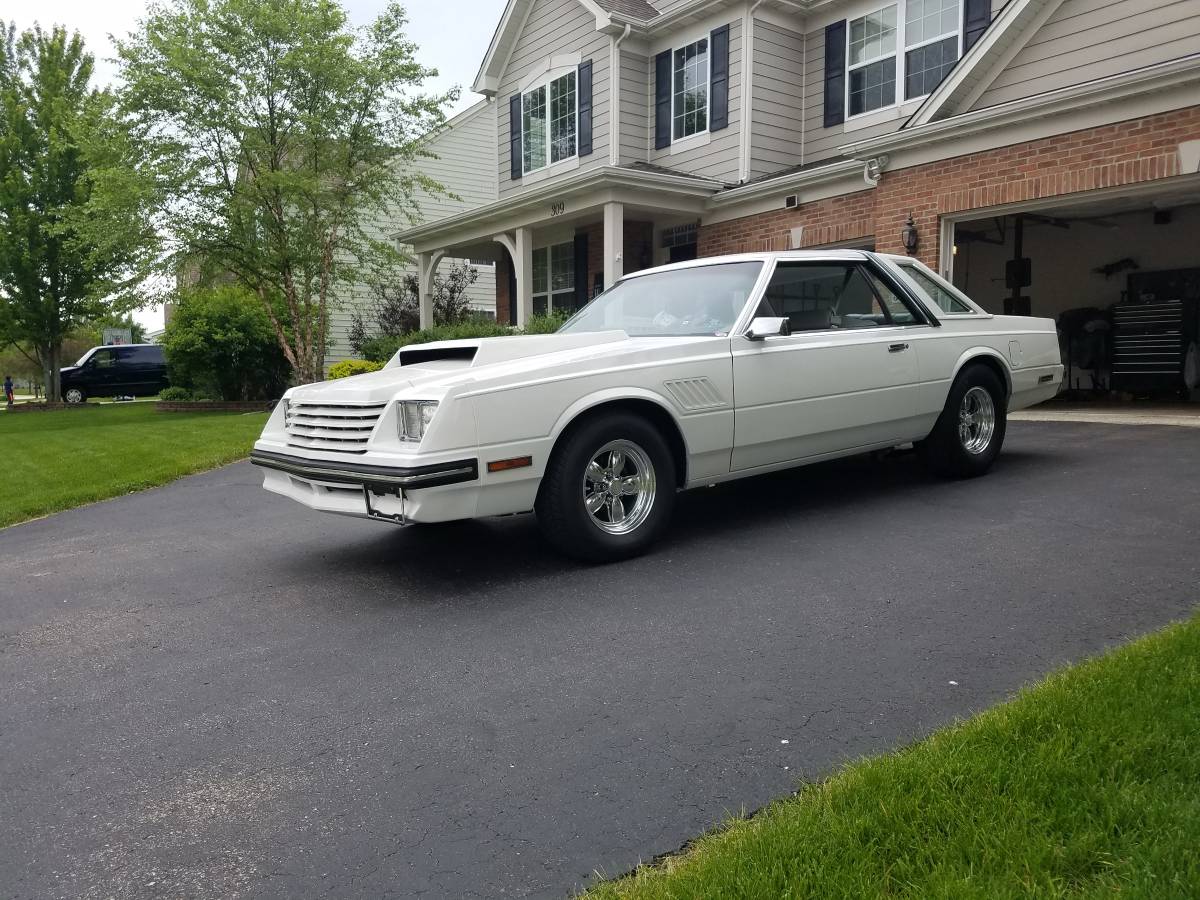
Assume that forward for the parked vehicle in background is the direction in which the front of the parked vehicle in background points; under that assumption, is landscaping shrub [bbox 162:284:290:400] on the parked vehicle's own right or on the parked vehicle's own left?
on the parked vehicle's own left

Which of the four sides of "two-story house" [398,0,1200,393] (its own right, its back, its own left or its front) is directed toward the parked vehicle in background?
right

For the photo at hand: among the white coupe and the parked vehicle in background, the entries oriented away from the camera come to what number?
0

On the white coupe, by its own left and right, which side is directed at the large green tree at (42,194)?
right

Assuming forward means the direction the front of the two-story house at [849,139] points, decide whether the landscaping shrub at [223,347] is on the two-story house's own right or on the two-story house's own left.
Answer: on the two-story house's own right

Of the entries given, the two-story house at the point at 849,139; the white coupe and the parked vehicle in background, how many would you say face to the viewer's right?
0

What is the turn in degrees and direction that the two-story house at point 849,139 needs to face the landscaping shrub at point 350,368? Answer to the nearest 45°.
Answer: approximately 45° to its right

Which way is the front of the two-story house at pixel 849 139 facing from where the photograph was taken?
facing the viewer and to the left of the viewer

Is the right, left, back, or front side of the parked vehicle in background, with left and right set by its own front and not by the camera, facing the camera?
left

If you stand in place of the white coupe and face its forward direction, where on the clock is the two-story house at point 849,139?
The two-story house is roughly at 5 o'clock from the white coupe.

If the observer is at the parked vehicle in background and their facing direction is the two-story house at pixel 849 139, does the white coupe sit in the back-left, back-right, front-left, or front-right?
front-right
